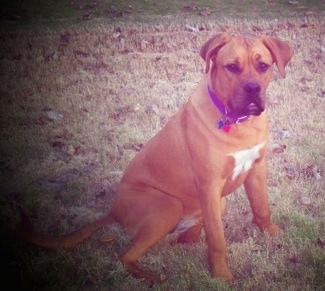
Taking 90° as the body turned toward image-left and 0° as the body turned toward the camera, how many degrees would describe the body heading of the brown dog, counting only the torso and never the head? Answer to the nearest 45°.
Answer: approximately 315°

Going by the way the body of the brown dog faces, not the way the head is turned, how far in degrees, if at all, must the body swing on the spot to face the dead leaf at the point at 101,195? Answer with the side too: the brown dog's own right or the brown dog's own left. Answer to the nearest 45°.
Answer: approximately 180°

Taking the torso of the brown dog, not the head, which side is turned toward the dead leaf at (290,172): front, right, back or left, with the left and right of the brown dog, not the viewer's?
left

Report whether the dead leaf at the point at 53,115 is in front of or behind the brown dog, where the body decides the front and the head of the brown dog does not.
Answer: behind

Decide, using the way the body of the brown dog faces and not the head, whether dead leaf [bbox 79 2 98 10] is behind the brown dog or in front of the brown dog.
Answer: behind

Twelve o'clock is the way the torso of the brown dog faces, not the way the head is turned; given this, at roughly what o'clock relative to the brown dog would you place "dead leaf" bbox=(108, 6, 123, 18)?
The dead leaf is roughly at 7 o'clock from the brown dog.

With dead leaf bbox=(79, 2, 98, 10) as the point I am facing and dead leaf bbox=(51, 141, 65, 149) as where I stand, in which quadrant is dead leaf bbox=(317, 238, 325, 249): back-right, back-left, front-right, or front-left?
back-right

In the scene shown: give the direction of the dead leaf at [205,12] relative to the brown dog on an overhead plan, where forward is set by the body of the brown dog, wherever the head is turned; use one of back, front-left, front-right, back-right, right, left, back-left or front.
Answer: back-left

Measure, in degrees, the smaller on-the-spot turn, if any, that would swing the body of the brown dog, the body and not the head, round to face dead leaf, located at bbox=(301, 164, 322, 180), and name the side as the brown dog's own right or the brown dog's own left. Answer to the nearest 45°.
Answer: approximately 90° to the brown dog's own left

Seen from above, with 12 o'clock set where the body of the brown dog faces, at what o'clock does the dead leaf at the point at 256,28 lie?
The dead leaf is roughly at 8 o'clock from the brown dog.
